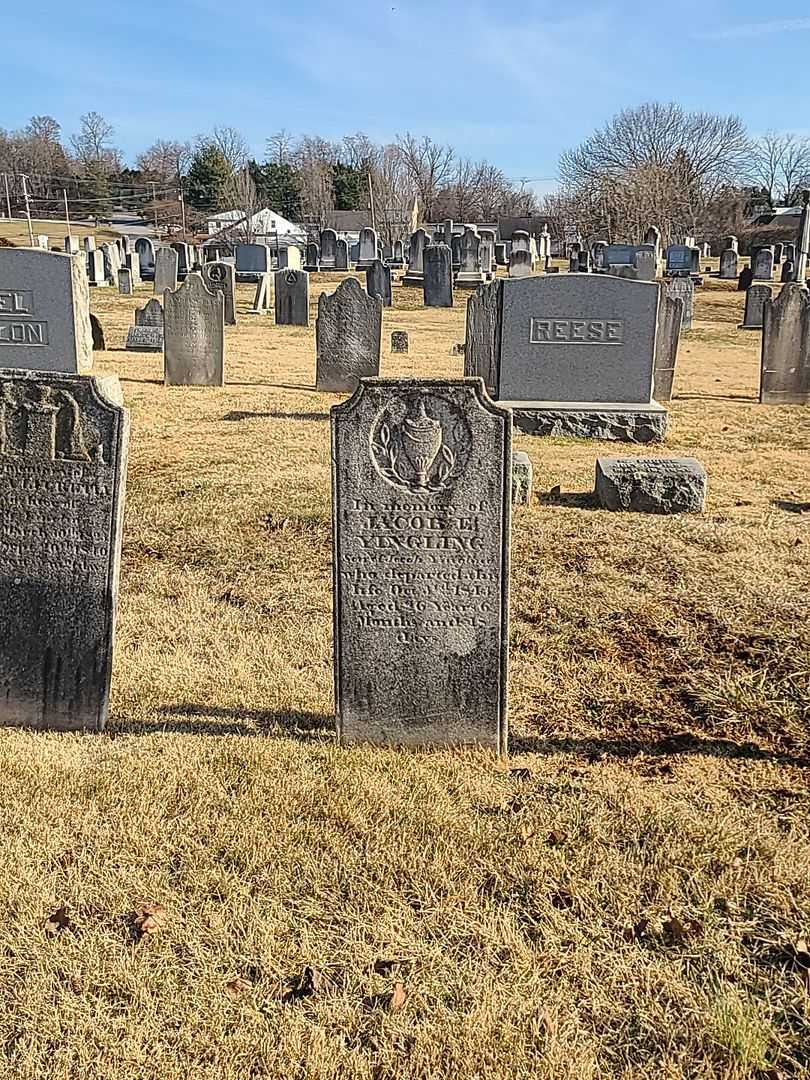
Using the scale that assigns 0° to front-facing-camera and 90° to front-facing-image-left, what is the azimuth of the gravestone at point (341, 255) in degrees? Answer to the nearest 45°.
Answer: approximately 0°

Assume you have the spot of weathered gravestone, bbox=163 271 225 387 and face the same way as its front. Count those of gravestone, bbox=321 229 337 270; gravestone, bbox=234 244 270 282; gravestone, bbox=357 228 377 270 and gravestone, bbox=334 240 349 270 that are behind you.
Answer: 4

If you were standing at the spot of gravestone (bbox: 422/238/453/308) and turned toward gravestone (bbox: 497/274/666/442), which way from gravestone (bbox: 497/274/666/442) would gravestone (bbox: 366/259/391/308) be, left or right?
right

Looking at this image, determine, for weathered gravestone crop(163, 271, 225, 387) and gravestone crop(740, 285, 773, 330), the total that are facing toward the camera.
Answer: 2

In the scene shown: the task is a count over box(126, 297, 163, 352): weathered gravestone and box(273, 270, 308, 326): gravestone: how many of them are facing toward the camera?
2

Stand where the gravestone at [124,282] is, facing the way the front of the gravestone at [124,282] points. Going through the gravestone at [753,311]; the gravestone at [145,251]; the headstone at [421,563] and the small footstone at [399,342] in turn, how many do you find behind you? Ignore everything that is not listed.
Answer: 1

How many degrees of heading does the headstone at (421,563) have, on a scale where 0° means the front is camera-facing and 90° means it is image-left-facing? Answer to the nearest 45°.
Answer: approximately 0°

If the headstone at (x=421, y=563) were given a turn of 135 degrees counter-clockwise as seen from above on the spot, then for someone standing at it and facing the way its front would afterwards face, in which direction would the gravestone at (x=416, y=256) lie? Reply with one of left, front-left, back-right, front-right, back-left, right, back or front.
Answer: front-left
